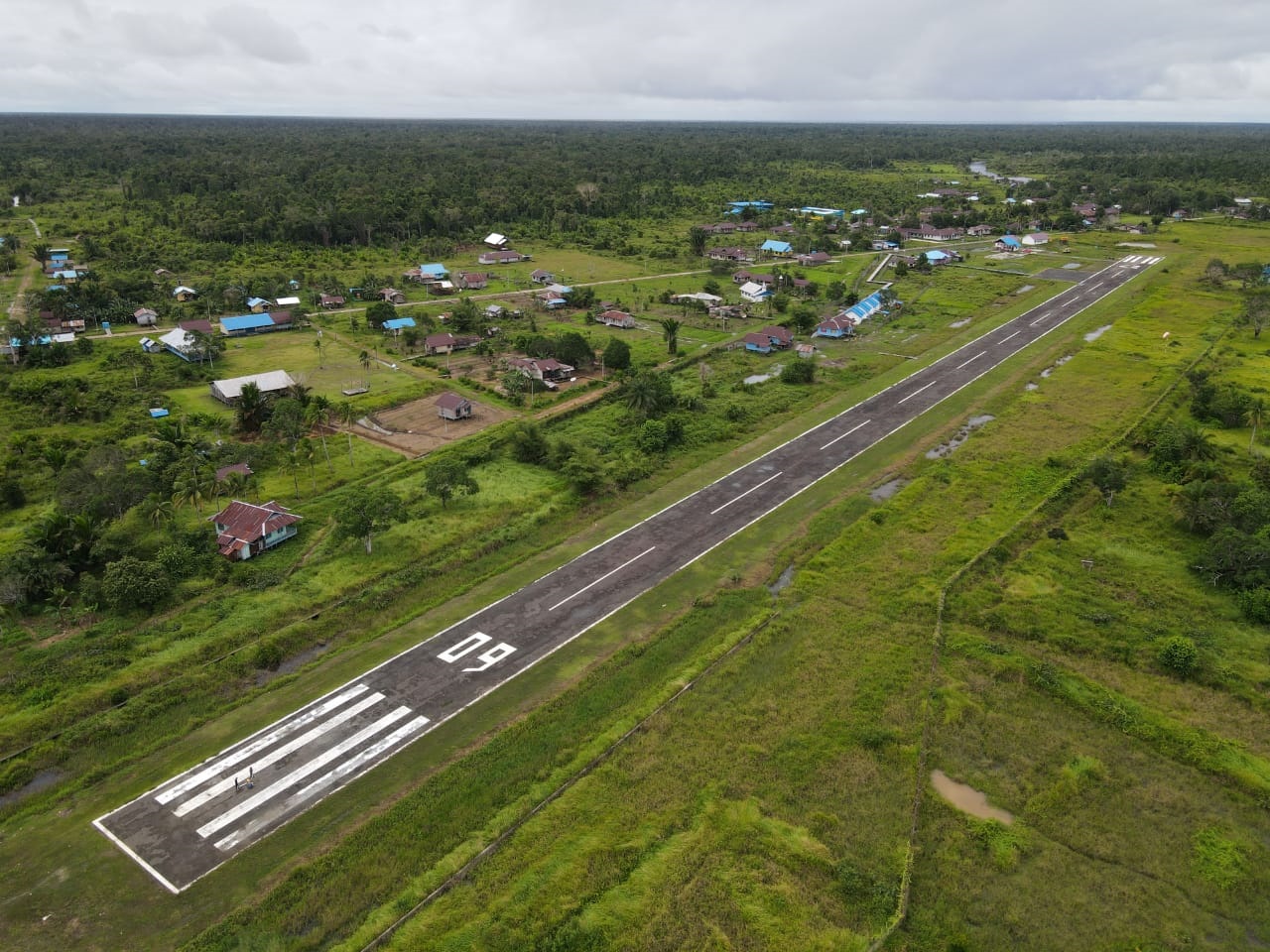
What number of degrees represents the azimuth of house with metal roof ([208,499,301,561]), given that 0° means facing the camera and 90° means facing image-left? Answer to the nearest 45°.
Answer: approximately 315°
